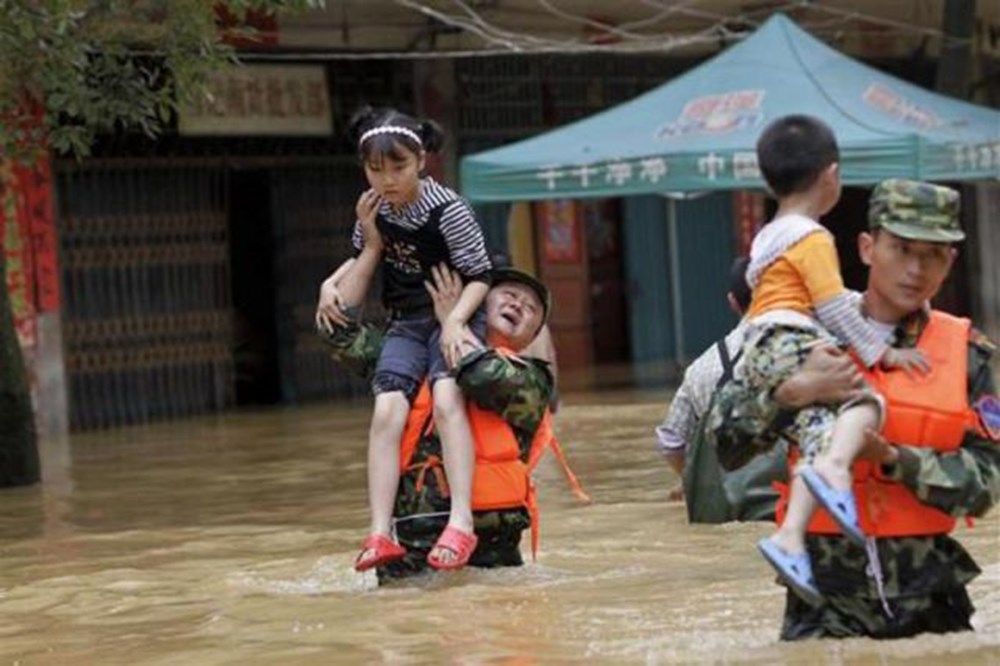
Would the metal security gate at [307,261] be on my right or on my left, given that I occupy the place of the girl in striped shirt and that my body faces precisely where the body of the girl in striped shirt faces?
on my right

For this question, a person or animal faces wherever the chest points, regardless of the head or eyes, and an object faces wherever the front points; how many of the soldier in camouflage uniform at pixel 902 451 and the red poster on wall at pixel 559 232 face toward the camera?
2

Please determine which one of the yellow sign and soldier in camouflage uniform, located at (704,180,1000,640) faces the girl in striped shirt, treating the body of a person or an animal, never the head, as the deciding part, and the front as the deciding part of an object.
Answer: the yellow sign

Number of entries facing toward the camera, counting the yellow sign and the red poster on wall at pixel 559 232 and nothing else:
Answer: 2

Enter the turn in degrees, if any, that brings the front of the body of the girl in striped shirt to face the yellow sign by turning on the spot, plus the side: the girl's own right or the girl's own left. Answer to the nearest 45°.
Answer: approximately 135° to the girl's own right

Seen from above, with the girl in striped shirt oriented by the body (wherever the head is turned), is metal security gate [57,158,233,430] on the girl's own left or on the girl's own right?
on the girl's own right

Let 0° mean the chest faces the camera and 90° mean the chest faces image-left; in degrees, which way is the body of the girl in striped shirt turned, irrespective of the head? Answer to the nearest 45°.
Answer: approximately 45°

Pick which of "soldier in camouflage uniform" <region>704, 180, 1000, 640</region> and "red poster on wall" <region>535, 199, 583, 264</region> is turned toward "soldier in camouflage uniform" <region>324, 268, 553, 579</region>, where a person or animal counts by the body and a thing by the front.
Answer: the red poster on wall

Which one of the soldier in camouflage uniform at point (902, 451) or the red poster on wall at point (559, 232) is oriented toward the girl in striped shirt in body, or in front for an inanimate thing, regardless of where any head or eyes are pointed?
the red poster on wall

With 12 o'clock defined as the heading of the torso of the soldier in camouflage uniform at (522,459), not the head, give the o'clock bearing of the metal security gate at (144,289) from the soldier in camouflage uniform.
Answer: The metal security gate is roughly at 4 o'clock from the soldier in camouflage uniform.

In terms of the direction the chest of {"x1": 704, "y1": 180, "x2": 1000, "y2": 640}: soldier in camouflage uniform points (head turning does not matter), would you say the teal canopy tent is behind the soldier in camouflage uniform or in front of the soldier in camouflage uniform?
behind
